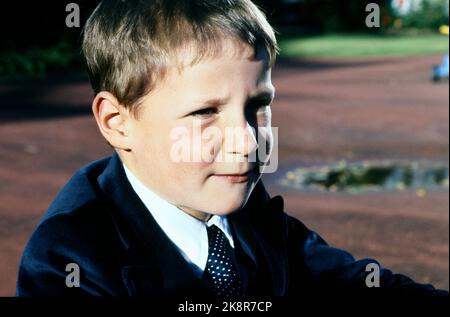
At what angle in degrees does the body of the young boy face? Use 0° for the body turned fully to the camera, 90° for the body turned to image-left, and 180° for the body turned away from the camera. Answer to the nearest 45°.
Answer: approximately 315°

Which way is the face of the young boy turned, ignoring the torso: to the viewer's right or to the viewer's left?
to the viewer's right
